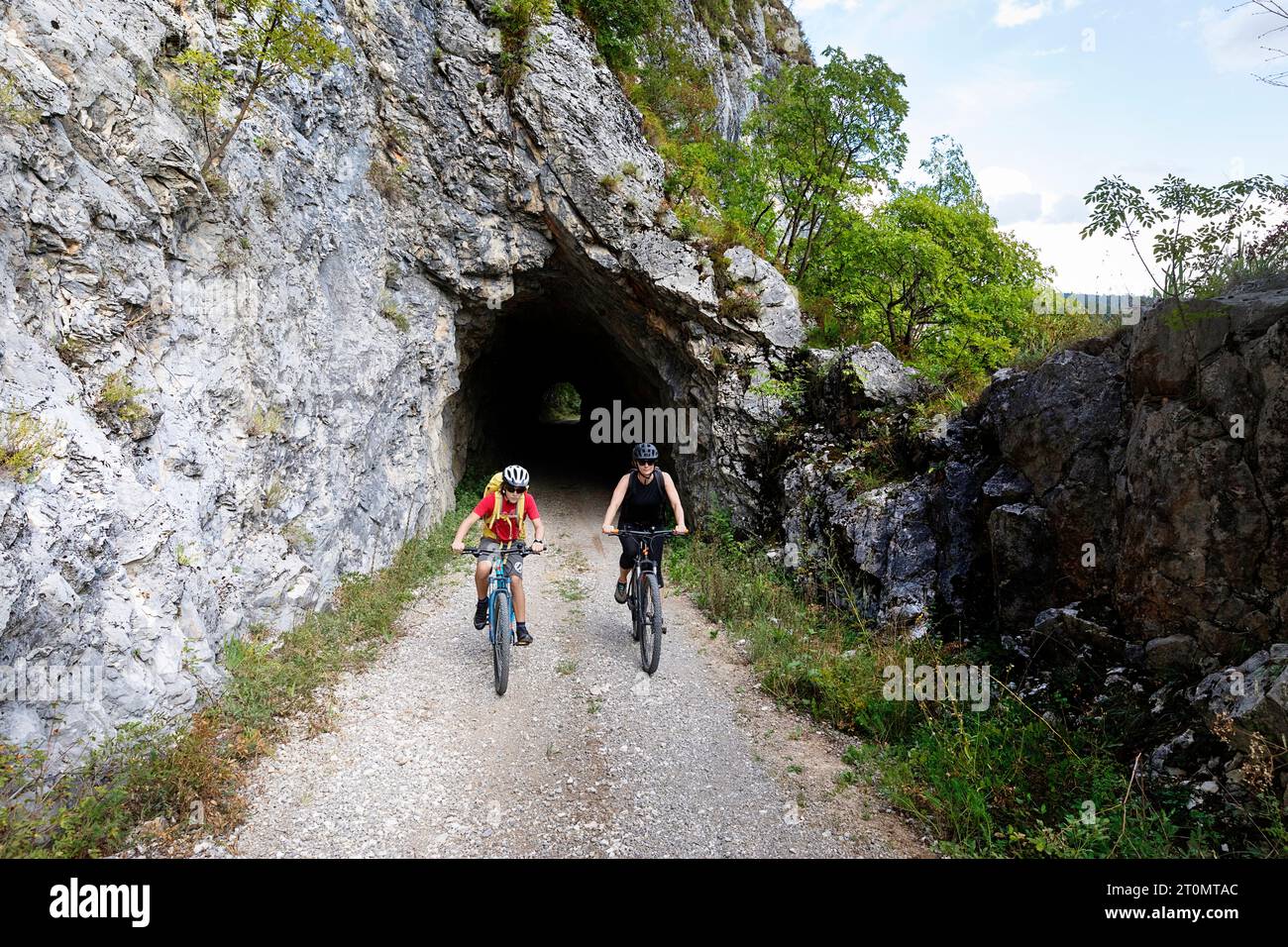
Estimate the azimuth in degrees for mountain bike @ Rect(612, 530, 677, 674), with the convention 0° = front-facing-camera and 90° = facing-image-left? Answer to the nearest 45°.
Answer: approximately 0°

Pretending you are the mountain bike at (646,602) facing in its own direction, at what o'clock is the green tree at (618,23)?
The green tree is roughly at 6 o'clock from the mountain bike.

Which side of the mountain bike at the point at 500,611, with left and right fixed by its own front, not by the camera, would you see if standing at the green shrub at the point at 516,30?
back

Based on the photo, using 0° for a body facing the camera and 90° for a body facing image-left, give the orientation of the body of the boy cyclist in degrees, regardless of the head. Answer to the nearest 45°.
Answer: approximately 0°

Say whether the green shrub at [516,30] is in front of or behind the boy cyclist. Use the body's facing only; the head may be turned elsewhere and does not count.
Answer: behind

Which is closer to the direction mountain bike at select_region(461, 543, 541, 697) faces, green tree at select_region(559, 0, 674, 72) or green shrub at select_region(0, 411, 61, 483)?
the green shrub

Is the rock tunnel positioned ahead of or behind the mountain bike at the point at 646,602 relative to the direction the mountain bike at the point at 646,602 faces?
behind

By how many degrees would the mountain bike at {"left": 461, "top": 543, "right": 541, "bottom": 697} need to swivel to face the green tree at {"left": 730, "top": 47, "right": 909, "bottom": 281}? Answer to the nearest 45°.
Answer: approximately 135° to its left
